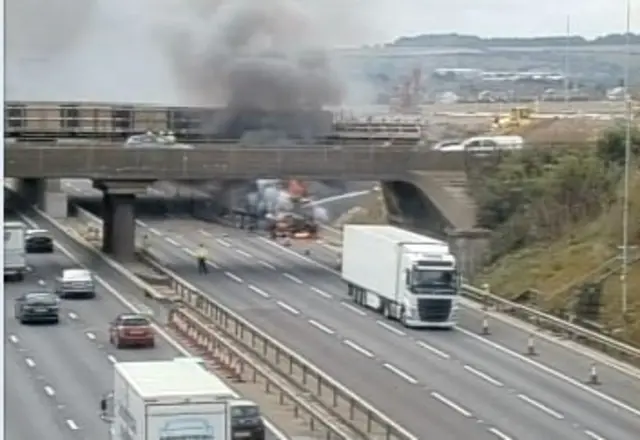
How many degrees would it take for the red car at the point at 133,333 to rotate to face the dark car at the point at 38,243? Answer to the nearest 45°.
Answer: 0° — it already faces it

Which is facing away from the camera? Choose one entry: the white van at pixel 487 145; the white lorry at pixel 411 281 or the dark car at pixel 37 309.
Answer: the dark car

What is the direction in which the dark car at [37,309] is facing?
away from the camera

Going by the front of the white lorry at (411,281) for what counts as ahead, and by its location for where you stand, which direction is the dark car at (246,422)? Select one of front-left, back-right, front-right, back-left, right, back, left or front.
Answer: front-right

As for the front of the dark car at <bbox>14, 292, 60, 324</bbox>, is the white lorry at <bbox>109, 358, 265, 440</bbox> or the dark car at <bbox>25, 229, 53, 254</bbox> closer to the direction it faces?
the dark car

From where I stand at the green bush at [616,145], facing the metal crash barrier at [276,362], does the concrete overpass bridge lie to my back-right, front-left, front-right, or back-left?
front-right

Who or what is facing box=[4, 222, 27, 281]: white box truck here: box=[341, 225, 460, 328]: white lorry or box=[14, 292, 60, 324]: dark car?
the dark car

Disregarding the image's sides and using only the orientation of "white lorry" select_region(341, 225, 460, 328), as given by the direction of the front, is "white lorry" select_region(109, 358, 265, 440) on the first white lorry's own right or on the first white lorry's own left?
on the first white lorry's own right

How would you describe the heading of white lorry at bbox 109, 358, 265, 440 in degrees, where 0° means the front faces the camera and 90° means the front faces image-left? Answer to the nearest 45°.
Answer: approximately 135°

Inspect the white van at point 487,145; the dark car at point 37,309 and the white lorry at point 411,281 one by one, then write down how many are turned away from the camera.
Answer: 1

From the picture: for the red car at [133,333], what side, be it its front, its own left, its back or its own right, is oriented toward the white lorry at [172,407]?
back

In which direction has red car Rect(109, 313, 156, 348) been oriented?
away from the camera
